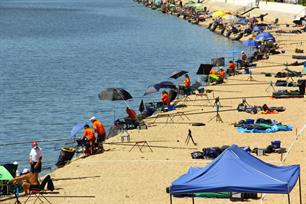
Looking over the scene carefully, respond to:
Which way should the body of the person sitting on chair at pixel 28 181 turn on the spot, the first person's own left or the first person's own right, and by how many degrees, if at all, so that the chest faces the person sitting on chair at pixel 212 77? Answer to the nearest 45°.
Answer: approximately 135° to the first person's own right

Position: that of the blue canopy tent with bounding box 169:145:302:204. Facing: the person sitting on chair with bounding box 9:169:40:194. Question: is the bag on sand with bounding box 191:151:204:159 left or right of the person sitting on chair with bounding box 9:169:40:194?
right

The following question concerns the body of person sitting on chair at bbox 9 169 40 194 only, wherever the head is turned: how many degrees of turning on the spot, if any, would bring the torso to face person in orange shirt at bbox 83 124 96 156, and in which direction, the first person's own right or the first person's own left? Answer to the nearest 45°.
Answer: approximately 135° to the first person's own right

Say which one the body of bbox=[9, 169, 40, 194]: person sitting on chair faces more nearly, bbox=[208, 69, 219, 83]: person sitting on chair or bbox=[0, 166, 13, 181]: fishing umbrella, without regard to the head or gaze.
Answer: the fishing umbrella

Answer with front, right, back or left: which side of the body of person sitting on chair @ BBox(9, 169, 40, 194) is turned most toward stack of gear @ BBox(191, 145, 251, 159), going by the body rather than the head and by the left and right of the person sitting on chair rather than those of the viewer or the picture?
back

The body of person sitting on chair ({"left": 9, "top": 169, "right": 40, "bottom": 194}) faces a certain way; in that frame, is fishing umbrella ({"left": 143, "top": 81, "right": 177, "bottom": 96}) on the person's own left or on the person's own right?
on the person's own right

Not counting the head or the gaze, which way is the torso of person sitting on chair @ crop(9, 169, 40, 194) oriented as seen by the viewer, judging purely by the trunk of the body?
to the viewer's left

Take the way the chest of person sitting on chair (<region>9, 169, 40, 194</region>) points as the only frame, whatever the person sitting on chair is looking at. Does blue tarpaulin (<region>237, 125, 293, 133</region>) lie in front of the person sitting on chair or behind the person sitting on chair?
behind
